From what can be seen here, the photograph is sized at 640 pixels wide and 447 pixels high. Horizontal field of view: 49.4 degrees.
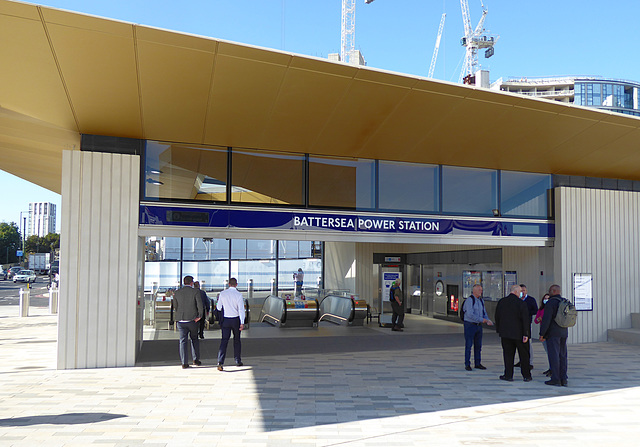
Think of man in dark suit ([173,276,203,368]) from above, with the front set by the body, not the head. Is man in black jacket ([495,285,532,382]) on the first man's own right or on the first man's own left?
on the first man's own right

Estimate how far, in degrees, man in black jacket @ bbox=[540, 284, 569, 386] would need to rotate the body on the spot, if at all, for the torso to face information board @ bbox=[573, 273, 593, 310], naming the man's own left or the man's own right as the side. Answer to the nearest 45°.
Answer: approximately 90° to the man's own right

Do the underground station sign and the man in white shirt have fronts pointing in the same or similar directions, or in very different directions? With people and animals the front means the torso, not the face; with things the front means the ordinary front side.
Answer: very different directions

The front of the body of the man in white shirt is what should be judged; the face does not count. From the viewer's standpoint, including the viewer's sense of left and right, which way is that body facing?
facing away from the viewer

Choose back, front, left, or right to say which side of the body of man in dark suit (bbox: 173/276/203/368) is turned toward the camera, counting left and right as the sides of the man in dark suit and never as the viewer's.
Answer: back

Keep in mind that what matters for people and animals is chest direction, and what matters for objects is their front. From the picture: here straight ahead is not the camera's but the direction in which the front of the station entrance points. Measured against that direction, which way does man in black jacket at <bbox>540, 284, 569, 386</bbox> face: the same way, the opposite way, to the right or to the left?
to the right

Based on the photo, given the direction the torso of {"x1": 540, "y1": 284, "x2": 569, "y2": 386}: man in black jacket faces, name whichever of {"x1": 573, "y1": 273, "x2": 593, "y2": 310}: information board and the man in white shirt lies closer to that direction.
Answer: the man in white shirt

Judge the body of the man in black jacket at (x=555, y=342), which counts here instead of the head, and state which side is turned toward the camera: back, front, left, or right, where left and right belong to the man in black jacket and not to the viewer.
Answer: left

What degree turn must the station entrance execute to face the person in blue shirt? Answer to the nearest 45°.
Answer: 0° — it already faces them

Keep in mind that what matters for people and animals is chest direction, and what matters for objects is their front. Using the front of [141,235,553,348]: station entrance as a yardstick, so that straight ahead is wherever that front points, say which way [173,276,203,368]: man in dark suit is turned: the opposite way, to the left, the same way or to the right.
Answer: the opposite way

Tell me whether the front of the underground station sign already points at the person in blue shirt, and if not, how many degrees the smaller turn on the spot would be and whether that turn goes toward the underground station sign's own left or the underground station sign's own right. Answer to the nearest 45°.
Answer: approximately 45° to the underground station sign's own left
